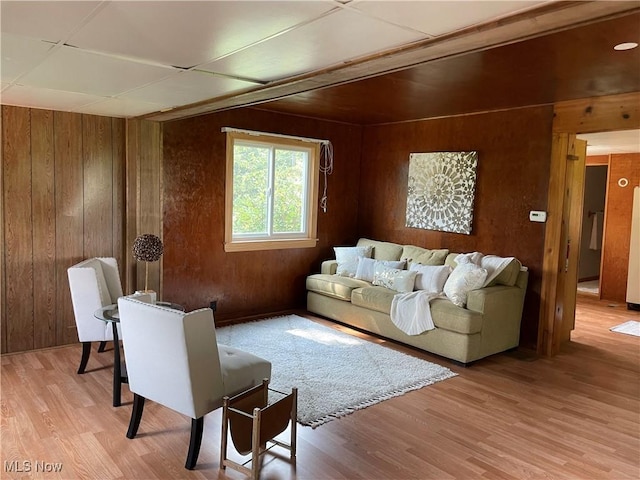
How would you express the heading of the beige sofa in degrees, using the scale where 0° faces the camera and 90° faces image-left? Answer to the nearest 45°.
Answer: approximately 45°

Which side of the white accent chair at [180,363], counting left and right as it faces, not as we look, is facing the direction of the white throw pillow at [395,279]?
front

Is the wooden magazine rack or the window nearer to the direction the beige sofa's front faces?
the wooden magazine rack

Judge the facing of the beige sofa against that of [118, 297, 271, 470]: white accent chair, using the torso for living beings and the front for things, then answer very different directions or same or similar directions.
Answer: very different directions

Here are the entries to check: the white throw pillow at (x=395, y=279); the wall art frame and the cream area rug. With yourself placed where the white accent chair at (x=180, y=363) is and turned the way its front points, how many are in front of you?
3

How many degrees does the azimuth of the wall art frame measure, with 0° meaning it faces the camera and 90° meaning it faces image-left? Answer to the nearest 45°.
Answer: approximately 45°

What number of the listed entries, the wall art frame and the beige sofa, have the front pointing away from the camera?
0

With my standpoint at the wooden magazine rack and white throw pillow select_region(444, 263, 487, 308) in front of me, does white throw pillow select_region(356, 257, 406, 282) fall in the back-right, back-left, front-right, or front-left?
front-left

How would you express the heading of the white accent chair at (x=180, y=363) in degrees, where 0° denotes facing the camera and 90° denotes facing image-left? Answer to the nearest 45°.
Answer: approximately 225°

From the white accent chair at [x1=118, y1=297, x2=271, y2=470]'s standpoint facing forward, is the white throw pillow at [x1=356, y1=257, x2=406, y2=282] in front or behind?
in front

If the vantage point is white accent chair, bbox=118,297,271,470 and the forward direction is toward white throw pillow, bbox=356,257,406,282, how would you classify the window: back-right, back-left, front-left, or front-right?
front-left

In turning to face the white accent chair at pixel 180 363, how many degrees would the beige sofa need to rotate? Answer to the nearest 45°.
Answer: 0° — it already faces it
